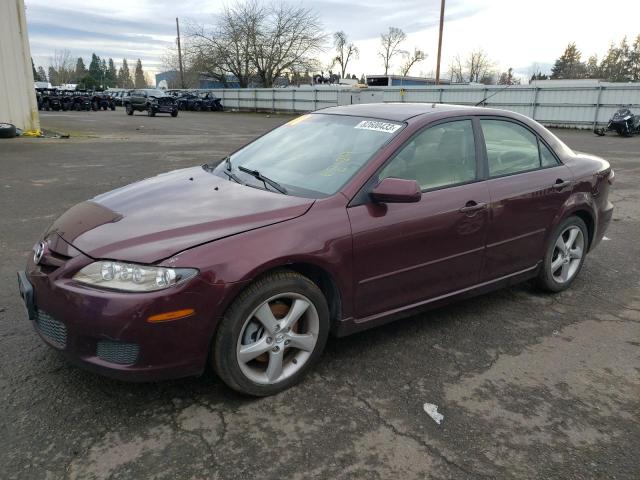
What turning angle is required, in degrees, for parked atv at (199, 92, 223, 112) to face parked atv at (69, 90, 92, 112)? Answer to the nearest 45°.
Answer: approximately 90° to its right

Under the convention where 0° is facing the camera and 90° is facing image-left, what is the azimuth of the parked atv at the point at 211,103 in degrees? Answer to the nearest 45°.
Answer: approximately 315°

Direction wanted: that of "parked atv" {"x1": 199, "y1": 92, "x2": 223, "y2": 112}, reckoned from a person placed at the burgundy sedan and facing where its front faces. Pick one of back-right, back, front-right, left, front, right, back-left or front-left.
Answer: back-right

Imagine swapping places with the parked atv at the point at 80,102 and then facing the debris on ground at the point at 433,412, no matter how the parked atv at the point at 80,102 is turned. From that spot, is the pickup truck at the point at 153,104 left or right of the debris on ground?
left

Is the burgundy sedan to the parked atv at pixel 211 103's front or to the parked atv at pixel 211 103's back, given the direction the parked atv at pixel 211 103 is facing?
to the front

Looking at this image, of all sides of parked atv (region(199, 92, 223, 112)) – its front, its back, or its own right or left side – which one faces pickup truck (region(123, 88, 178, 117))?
right

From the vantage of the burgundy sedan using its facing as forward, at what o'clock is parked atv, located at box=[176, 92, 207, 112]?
The parked atv is roughly at 4 o'clock from the burgundy sedan.

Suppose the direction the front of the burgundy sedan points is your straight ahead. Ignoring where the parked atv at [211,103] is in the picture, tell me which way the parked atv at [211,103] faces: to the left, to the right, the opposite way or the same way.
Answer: to the left

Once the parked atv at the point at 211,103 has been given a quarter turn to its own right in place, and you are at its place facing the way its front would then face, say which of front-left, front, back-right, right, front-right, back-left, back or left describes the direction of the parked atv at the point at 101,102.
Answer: front-right

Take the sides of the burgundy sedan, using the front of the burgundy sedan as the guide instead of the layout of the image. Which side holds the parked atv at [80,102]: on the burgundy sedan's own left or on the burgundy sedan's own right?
on the burgundy sedan's own right

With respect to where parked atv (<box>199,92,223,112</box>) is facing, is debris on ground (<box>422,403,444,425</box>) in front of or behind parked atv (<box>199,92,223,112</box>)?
in front

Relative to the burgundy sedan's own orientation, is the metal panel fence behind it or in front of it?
behind

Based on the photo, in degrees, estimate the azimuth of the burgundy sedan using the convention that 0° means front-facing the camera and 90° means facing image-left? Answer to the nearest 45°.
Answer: approximately 45°

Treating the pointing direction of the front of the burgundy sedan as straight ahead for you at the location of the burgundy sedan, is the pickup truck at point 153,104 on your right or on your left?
on your right

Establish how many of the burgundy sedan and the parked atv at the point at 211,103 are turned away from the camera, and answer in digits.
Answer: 0
